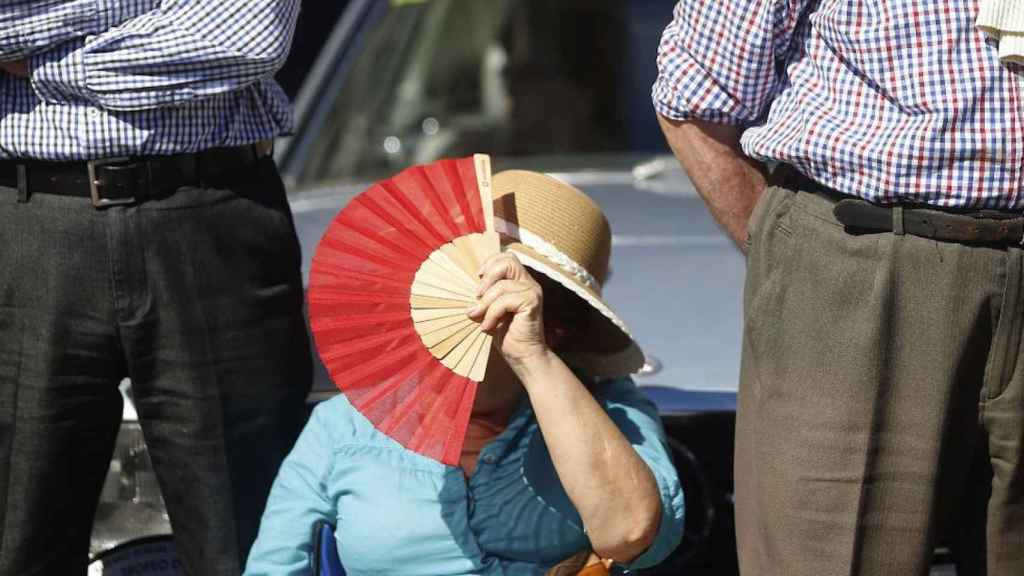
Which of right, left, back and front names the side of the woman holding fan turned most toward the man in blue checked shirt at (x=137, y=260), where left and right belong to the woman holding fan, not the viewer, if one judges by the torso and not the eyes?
right

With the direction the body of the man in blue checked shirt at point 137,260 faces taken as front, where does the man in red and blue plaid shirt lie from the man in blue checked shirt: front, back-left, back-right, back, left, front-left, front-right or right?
front-left

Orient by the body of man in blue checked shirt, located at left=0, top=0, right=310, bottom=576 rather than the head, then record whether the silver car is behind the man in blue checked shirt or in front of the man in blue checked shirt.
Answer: behind

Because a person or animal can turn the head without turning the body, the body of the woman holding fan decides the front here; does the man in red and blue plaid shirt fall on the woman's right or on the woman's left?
on the woman's left

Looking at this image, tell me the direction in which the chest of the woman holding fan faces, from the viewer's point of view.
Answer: toward the camera

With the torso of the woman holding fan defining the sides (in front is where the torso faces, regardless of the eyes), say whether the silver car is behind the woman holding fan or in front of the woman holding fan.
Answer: behind

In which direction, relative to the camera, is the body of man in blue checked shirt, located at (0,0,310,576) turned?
toward the camera

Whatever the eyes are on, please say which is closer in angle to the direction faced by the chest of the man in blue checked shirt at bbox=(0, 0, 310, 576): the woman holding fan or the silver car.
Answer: the woman holding fan

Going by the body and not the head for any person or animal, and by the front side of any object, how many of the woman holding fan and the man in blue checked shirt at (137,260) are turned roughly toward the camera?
2

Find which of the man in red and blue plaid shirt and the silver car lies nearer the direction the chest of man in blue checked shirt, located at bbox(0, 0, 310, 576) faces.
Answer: the man in red and blue plaid shirt
